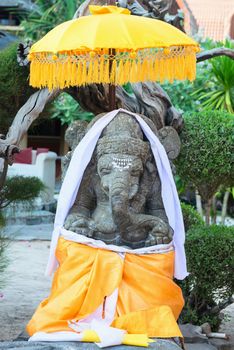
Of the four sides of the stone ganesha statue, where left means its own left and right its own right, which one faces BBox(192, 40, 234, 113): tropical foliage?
back

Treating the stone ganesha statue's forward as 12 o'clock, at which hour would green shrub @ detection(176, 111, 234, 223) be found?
The green shrub is roughly at 7 o'clock from the stone ganesha statue.

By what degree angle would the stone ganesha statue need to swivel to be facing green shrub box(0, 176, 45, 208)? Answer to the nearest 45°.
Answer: approximately 135° to its right

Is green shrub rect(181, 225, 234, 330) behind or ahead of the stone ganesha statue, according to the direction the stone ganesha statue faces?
behind

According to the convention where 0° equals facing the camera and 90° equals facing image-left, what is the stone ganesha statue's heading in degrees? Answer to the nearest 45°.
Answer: approximately 0°

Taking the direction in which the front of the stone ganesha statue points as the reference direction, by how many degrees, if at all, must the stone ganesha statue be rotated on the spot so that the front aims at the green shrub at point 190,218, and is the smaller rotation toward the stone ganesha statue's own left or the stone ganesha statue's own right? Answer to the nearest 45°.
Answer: approximately 180°
